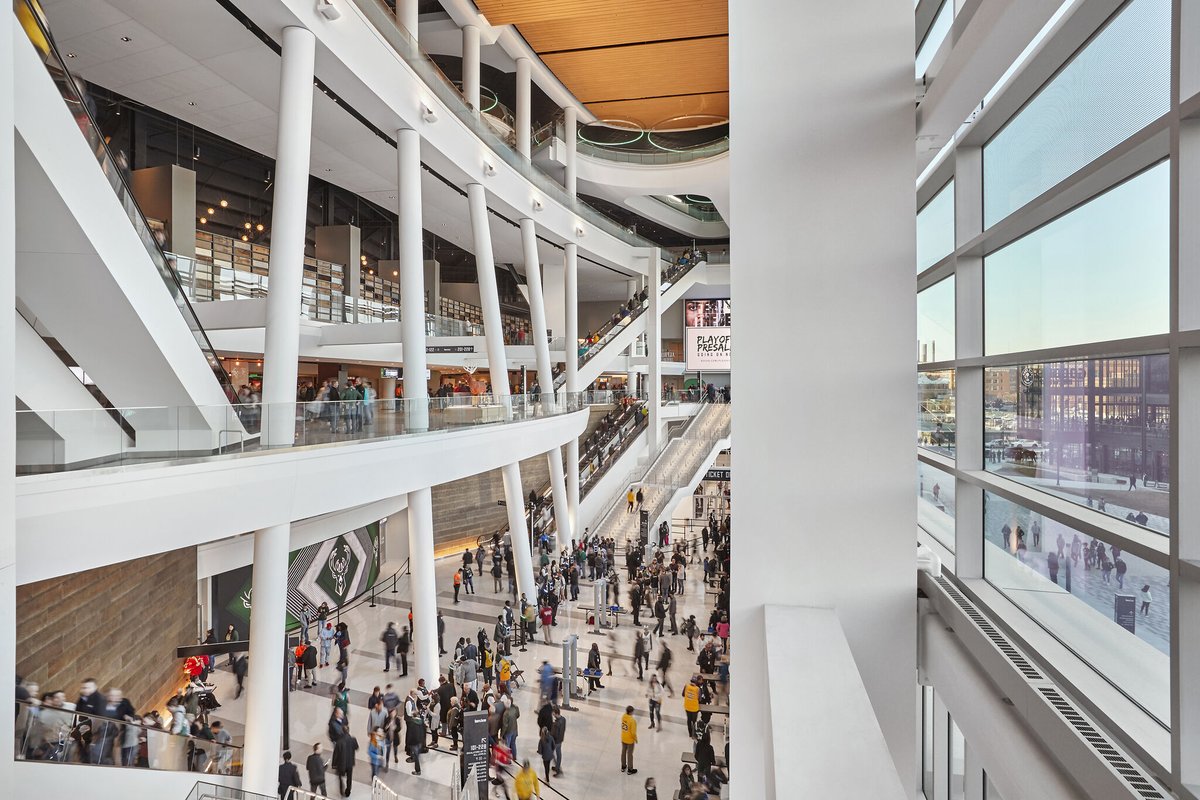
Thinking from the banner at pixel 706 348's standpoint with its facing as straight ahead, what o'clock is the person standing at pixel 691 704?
The person standing is roughly at 12 o'clock from the banner.

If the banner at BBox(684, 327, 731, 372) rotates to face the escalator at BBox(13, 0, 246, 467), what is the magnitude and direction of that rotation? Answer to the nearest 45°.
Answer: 0° — it already faces it

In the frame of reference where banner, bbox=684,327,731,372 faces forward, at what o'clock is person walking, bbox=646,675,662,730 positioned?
The person walking is roughly at 12 o'clock from the banner.

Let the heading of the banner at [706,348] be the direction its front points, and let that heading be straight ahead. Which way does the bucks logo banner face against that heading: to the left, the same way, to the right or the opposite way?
to the left

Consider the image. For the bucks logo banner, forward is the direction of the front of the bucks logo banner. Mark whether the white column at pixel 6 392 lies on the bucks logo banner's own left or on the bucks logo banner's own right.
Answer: on the bucks logo banner's own right

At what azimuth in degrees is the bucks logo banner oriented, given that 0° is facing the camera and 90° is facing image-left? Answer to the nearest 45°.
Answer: approximately 315°

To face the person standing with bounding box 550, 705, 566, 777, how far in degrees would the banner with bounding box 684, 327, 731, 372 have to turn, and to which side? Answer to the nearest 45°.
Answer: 0° — it already faces them

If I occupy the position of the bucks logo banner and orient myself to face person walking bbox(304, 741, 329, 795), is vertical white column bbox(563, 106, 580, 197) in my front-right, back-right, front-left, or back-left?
back-left

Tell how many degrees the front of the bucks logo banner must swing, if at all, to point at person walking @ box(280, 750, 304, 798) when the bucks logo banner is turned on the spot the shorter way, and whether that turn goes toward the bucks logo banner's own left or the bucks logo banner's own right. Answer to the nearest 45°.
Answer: approximately 45° to the bucks logo banner's own right
